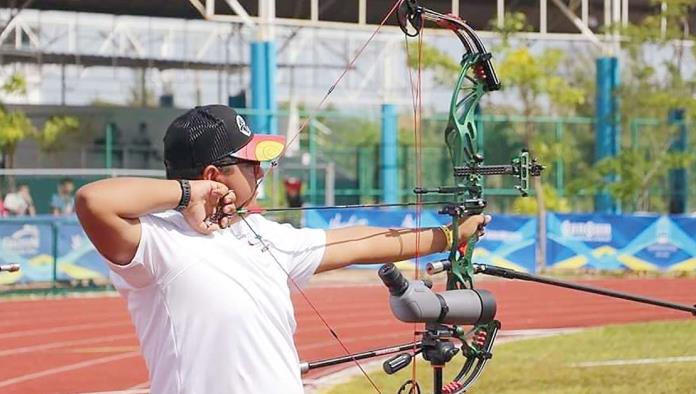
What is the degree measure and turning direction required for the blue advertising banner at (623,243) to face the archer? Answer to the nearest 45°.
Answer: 0° — it already faces them

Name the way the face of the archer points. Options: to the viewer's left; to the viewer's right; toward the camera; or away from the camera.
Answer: to the viewer's right

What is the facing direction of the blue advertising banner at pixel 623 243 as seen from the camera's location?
facing the viewer

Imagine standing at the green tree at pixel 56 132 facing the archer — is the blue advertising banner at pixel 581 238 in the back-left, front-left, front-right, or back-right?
front-left

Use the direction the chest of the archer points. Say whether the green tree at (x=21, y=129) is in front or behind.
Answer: behind

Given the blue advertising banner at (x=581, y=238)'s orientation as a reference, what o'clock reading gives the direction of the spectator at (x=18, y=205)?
The spectator is roughly at 3 o'clock from the blue advertising banner.

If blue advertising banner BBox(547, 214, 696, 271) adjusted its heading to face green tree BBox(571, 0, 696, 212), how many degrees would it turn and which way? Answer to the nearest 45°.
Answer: approximately 180°

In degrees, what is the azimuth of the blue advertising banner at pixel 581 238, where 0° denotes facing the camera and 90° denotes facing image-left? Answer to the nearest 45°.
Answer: approximately 0°

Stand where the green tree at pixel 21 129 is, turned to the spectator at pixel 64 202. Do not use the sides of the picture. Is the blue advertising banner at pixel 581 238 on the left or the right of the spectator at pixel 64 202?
left

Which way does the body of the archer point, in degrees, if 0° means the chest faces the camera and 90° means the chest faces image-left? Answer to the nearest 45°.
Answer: approximately 315°

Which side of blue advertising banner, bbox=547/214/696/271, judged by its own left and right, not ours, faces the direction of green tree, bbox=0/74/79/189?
right

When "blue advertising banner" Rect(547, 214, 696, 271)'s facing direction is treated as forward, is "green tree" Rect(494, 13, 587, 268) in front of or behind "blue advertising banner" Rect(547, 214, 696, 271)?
behind

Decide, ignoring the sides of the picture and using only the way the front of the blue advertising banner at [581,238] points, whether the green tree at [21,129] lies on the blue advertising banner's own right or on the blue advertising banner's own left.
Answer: on the blue advertising banner's own right
